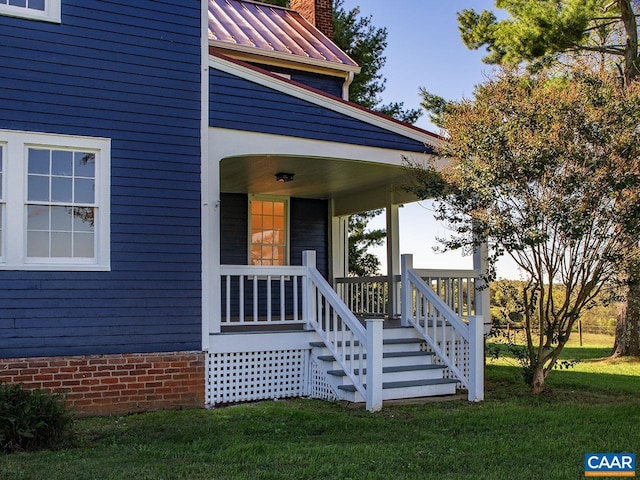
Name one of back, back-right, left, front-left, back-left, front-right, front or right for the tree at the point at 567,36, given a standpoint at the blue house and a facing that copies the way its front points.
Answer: front-left

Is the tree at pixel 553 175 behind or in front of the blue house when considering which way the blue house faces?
in front

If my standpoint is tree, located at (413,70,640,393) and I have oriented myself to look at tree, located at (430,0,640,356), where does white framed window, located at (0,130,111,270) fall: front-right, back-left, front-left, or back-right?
back-left

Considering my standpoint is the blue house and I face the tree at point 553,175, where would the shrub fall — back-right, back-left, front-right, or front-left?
back-right
